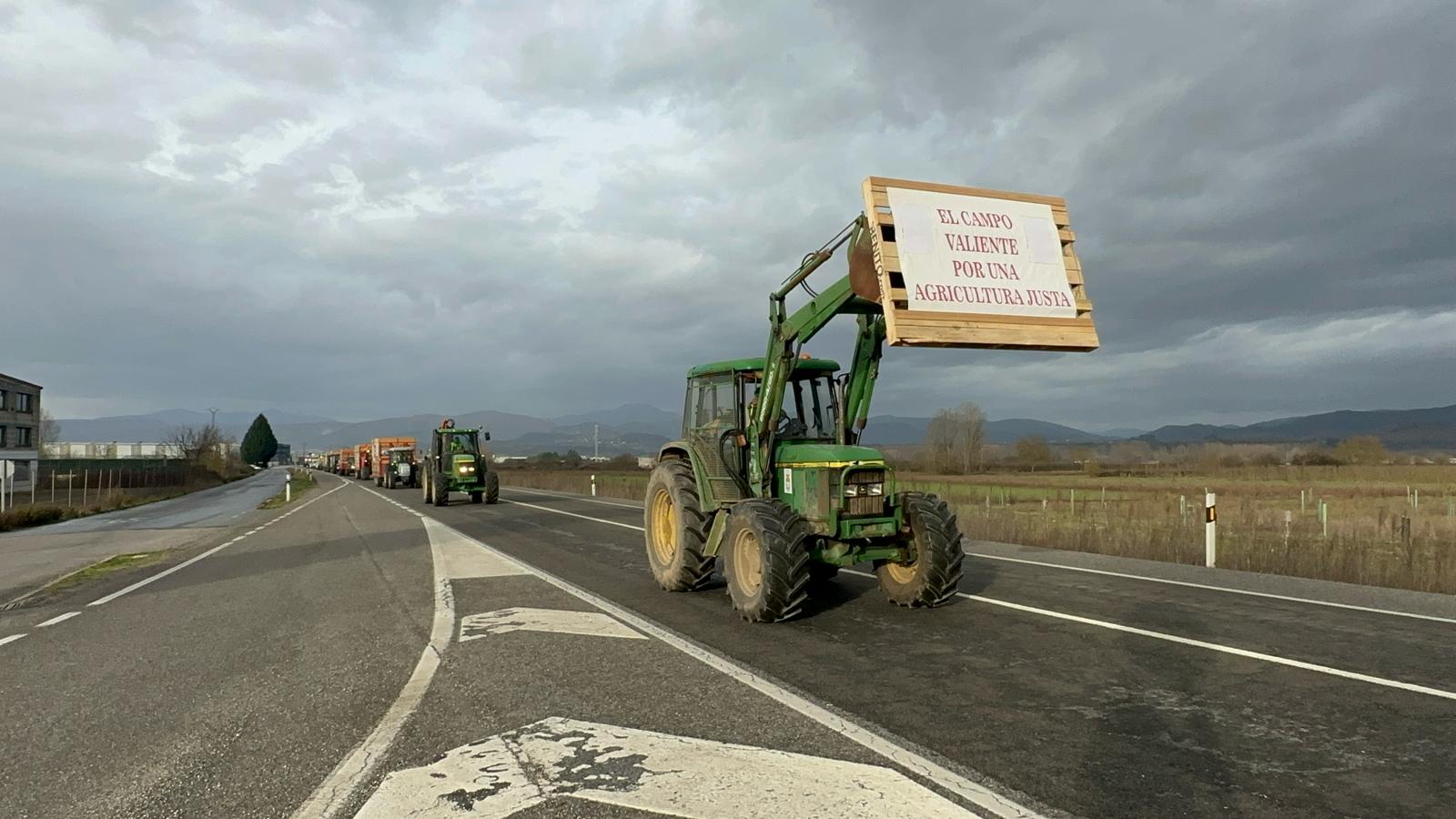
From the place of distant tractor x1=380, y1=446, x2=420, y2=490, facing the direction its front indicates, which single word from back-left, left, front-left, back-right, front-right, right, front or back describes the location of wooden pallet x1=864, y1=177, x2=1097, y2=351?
front

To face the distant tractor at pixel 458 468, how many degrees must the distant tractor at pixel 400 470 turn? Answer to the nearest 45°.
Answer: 0° — it already faces it

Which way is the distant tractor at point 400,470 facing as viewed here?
toward the camera

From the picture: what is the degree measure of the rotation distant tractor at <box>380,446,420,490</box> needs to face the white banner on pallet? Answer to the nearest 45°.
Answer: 0° — it already faces it

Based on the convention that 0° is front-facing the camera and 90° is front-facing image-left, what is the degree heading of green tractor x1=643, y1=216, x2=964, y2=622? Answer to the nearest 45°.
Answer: approximately 315°

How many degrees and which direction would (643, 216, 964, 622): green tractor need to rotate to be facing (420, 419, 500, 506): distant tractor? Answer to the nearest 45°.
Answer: approximately 180°
